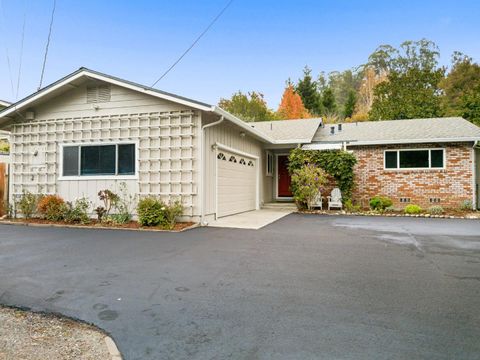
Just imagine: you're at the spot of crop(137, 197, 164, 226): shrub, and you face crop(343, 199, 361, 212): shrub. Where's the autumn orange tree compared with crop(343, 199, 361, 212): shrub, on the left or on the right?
left

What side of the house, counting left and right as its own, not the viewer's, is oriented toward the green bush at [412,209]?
left

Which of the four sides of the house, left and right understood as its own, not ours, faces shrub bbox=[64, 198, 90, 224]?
right

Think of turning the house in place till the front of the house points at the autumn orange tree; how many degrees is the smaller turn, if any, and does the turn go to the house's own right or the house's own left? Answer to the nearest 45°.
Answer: approximately 180°

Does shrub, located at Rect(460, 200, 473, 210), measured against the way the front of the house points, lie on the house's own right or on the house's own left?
on the house's own left

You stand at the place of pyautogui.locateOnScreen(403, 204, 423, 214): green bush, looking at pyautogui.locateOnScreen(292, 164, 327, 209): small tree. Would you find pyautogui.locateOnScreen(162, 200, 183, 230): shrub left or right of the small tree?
left

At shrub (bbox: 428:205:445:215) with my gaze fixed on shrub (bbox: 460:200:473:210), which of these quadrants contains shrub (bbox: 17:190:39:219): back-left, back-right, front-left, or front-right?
back-left

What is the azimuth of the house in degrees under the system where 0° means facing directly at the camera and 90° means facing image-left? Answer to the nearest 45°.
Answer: approximately 0°
